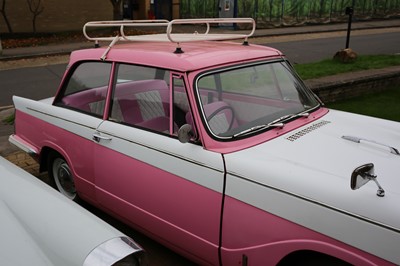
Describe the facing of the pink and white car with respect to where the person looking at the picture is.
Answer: facing the viewer and to the right of the viewer

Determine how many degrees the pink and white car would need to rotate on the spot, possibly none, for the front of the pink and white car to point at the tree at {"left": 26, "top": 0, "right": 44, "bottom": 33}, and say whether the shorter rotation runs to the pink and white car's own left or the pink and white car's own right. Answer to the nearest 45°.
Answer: approximately 180°
